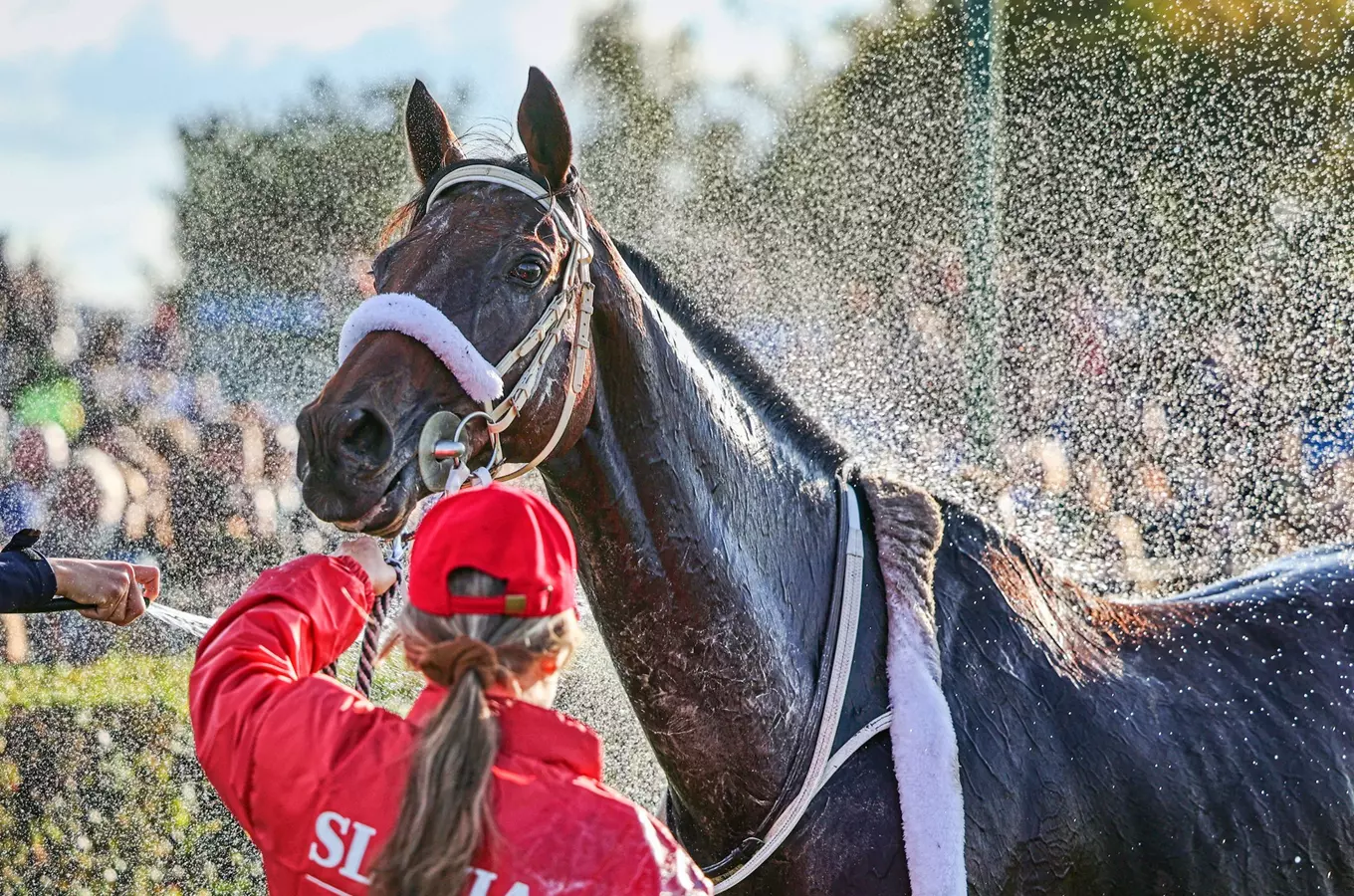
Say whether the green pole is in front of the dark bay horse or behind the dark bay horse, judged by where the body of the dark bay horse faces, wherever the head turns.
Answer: behind

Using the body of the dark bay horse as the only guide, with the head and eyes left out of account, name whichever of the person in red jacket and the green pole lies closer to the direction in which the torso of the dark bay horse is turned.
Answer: the person in red jacket

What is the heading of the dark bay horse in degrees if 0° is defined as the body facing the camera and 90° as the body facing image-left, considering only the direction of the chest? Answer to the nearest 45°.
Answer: approximately 45°
